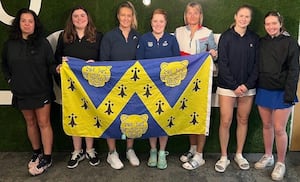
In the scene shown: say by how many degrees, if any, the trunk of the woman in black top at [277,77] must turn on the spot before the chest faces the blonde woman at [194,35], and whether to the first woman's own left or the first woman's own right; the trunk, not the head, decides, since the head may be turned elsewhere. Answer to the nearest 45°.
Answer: approximately 45° to the first woman's own right

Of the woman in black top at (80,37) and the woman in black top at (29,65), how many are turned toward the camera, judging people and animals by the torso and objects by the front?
2

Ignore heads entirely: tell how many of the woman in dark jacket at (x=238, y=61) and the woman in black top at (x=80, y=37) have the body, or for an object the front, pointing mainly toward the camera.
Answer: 2

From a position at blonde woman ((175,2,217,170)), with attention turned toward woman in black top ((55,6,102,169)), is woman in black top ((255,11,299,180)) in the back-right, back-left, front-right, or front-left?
back-left

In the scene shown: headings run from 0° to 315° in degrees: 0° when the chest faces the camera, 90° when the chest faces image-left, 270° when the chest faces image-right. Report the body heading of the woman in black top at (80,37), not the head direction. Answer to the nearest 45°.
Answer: approximately 0°
